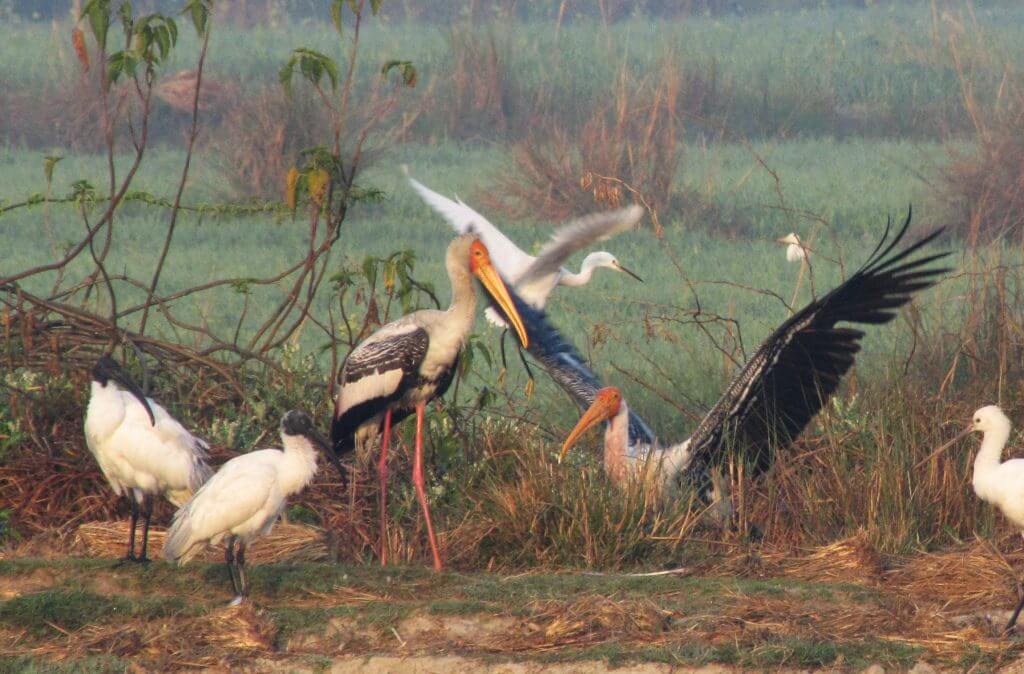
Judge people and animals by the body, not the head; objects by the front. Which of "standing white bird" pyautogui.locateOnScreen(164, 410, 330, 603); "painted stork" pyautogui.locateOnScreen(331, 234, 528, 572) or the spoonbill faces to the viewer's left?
the spoonbill

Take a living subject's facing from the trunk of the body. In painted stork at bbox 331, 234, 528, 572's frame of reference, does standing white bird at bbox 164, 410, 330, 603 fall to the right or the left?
on its right

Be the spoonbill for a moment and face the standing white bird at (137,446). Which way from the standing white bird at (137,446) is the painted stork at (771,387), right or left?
right

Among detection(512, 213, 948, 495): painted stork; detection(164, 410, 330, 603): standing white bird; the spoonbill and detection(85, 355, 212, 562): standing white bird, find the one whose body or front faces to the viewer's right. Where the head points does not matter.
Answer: detection(164, 410, 330, 603): standing white bird

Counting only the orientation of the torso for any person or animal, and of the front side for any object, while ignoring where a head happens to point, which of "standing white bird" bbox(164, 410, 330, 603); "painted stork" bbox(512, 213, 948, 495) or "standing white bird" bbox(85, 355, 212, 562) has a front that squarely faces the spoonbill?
"standing white bird" bbox(164, 410, 330, 603)

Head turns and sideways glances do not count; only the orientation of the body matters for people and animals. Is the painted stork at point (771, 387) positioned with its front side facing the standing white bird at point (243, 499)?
yes

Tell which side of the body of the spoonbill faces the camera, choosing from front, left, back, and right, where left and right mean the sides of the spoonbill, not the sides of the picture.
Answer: left

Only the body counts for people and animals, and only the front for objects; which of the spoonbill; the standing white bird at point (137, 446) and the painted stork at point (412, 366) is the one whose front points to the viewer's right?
the painted stork

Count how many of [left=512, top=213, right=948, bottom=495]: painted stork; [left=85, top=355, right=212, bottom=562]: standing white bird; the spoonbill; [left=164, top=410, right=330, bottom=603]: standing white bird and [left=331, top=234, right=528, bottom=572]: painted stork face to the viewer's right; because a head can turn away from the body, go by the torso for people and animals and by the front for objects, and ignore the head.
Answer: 2

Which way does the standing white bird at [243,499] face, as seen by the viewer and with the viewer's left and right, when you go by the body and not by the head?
facing to the right of the viewer

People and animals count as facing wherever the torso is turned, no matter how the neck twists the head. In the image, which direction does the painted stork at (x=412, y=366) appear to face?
to the viewer's right

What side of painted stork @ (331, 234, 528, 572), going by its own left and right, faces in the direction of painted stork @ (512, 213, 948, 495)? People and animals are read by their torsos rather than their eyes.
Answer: front
